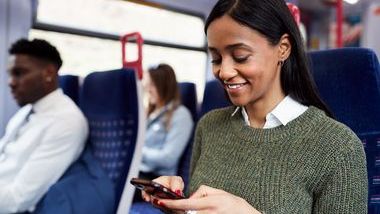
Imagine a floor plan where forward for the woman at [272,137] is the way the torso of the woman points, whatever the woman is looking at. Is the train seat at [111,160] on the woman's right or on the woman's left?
on the woman's right

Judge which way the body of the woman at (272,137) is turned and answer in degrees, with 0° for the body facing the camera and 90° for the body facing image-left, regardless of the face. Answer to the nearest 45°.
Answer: approximately 45°

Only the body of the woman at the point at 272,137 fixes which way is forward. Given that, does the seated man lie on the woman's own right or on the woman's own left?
on the woman's own right

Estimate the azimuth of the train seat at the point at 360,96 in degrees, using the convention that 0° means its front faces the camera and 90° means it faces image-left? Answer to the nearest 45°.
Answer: approximately 45°
